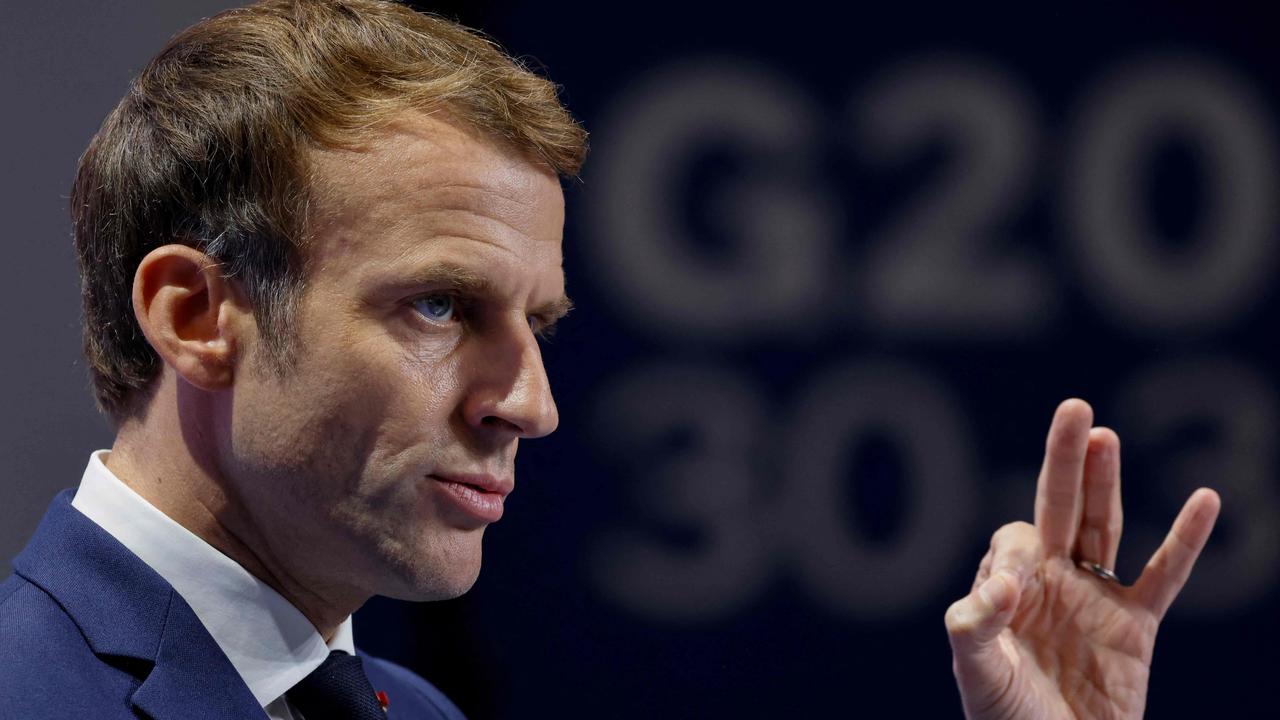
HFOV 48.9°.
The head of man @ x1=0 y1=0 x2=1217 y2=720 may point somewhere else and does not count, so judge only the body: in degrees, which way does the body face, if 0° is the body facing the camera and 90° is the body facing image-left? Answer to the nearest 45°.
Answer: approximately 315°

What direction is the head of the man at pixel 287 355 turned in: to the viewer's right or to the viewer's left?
to the viewer's right
